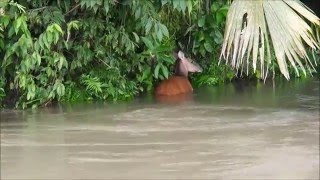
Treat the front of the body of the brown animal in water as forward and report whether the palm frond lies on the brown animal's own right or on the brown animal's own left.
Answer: on the brown animal's own right

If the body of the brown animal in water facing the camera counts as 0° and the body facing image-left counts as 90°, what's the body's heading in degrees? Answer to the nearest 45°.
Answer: approximately 270°
